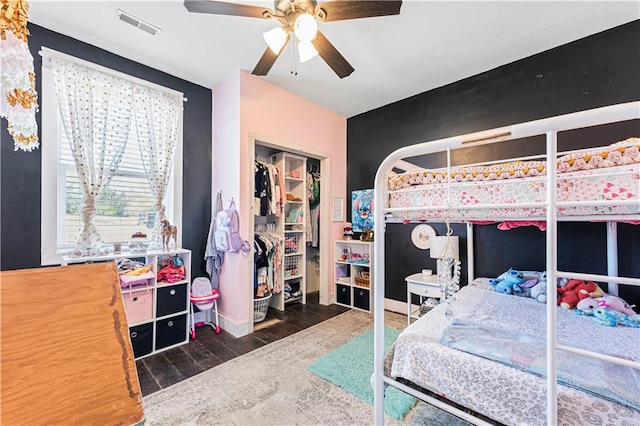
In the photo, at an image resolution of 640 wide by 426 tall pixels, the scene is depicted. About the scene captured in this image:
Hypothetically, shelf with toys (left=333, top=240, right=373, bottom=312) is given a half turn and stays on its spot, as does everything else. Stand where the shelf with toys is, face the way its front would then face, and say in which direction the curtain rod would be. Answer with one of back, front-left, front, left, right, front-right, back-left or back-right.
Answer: back

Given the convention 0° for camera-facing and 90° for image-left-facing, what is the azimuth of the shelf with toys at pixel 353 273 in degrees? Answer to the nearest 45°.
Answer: approximately 45°

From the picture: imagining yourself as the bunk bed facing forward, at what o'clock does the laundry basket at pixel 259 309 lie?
The laundry basket is roughly at 2 o'clock from the bunk bed.

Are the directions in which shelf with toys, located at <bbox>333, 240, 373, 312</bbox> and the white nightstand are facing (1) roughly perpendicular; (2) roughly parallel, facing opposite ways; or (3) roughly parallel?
roughly parallel

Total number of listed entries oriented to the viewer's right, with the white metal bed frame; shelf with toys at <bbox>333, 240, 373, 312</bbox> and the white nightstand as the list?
0

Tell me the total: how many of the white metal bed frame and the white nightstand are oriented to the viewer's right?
0

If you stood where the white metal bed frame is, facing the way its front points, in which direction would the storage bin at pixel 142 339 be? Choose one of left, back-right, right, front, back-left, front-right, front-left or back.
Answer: front-right

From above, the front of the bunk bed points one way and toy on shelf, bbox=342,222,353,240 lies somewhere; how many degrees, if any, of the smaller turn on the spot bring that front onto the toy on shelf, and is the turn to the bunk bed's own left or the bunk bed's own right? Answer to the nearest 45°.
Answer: approximately 90° to the bunk bed's own right

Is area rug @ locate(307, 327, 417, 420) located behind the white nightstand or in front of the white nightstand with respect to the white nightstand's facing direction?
in front

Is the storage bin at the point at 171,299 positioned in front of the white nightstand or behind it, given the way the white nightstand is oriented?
in front

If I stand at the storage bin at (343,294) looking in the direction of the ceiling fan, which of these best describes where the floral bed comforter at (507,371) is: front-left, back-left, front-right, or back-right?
front-left

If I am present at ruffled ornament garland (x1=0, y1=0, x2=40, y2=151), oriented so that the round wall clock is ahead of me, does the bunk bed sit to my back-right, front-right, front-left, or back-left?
front-right

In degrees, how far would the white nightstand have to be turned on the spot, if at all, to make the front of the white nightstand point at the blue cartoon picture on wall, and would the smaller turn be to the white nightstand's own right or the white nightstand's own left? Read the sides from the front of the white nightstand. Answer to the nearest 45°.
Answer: approximately 90° to the white nightstand's own right
